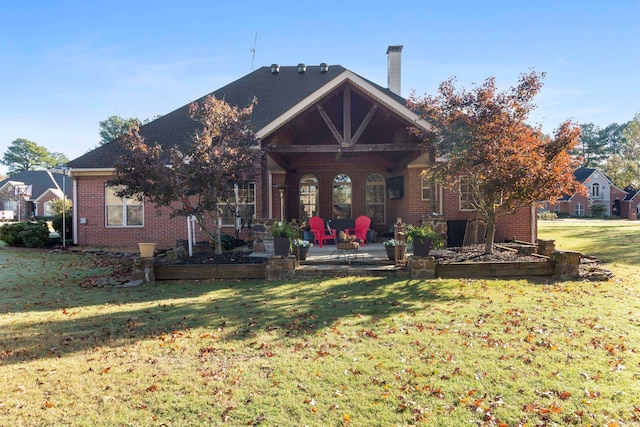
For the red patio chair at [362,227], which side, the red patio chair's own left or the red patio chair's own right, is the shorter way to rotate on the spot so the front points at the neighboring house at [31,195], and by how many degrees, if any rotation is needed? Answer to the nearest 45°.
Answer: approximately 90° to the red patio chair's own right

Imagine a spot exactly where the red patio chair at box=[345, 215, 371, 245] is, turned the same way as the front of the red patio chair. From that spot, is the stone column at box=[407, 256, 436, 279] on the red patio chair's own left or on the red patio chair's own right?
on the red patio chair's own left

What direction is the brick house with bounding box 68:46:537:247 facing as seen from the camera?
away from the camera

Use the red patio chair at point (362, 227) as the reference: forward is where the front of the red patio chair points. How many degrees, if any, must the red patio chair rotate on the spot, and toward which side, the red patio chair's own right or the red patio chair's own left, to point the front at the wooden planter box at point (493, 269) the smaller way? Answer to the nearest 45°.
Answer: approximately 90° to the red patio chair's own left

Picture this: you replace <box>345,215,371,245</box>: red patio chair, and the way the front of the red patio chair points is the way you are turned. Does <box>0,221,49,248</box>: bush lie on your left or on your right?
on your right

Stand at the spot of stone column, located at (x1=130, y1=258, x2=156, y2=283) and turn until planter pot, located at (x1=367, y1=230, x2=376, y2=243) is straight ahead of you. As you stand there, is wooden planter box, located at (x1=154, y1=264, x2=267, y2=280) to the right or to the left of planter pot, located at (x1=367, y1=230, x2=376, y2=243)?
right

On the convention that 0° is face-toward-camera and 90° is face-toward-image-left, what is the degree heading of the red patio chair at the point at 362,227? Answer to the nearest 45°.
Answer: approximately 45°
